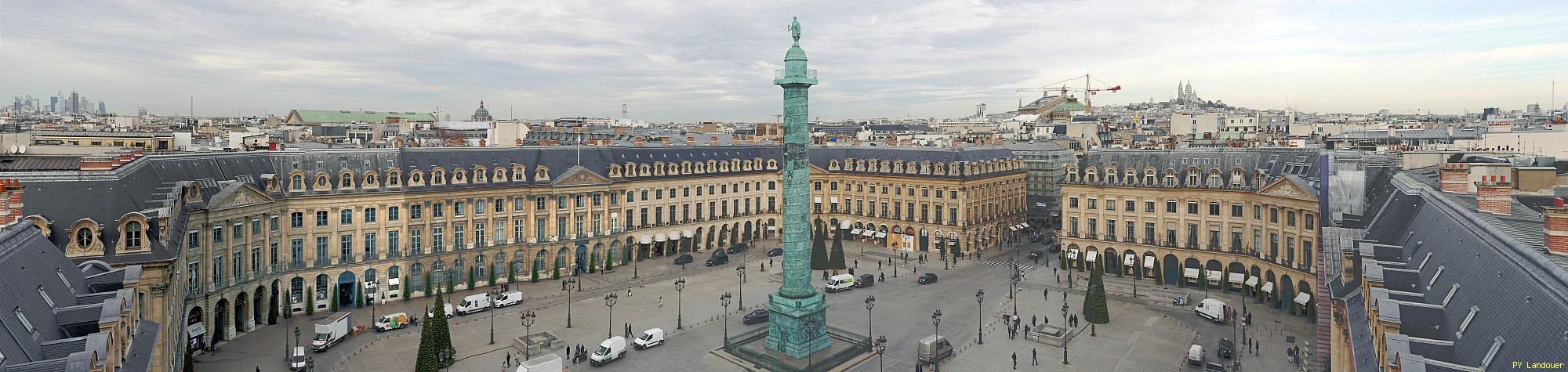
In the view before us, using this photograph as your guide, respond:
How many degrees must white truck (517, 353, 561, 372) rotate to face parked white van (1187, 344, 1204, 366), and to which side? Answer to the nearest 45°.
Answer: approximately 135° to its left

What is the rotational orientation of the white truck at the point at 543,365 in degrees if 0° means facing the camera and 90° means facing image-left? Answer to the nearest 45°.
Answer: approximately 45°
